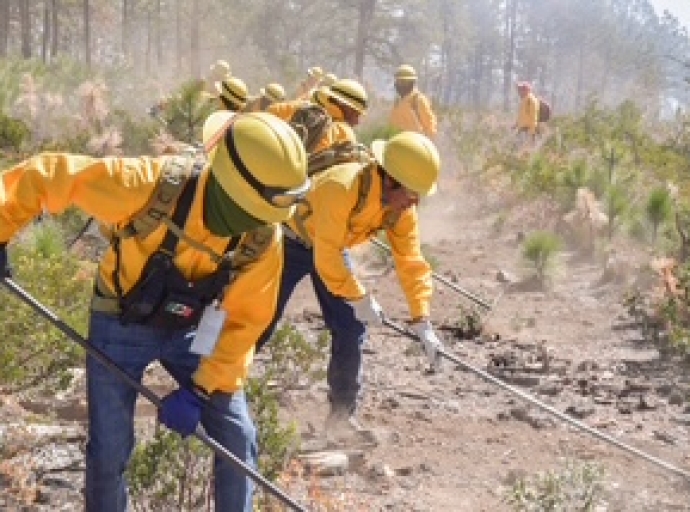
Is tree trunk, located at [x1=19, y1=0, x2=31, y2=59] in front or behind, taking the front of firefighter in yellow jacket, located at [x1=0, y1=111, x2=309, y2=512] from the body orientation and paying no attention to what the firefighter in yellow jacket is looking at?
behind

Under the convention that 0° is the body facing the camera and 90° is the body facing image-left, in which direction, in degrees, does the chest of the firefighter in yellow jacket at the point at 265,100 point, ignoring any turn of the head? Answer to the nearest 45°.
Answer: approximately 270°

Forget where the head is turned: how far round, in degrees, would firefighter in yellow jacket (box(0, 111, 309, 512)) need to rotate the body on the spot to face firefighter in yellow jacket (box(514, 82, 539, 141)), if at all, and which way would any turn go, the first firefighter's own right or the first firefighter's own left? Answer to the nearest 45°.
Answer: approximately 90° to the first firefighter's own left

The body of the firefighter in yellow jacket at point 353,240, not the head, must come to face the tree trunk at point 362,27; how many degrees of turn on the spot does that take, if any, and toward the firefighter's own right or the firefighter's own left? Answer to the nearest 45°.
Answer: approximately 135° to the firefighter's own left

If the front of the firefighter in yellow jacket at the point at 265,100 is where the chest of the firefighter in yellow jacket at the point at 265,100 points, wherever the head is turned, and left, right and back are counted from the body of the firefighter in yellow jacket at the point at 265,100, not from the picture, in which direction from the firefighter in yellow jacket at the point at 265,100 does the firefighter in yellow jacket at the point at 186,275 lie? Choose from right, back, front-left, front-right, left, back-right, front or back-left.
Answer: right

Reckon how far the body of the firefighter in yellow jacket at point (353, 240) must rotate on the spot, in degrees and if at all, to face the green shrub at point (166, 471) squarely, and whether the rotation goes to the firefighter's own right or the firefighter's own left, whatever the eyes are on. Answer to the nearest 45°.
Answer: approximately 90° to the firefighter's own right

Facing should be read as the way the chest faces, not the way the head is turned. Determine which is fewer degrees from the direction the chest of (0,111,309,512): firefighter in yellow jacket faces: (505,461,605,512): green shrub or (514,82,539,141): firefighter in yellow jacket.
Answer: the green shrub

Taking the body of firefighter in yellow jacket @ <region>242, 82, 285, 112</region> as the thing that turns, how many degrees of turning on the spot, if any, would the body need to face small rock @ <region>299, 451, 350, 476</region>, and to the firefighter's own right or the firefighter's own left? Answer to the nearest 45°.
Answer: approximately 90° to the firefighter's own right

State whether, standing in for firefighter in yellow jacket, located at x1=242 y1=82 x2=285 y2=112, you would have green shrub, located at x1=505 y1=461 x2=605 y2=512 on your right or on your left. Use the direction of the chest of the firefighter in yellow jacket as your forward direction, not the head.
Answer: on your right
